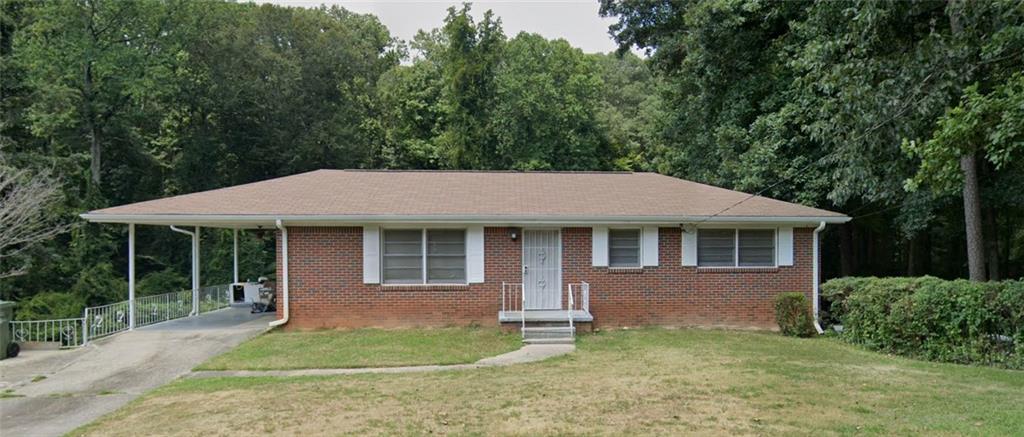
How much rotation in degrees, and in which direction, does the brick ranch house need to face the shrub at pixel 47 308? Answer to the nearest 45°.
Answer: approximately 90° to its right

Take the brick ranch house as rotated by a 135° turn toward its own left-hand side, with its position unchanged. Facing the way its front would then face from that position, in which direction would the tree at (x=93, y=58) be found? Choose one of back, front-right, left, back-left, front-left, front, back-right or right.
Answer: left

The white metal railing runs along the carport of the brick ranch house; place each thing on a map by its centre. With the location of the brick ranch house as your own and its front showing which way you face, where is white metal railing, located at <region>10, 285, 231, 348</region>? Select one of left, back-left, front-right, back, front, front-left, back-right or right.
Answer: right

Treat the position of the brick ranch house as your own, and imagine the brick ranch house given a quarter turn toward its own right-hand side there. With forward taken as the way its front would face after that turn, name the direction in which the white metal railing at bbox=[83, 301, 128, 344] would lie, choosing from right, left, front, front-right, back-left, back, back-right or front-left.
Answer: front

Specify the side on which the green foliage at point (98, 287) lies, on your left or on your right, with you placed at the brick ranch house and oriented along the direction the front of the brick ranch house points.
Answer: on your right

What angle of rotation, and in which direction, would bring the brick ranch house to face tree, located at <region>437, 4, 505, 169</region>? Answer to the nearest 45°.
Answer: approximately 180°

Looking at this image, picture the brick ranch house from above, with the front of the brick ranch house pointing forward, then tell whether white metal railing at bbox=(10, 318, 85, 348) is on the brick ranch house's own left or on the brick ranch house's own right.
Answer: on the brick ranch house's own right

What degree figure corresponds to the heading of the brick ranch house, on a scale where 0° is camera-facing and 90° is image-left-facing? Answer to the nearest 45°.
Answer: approximately 0°
